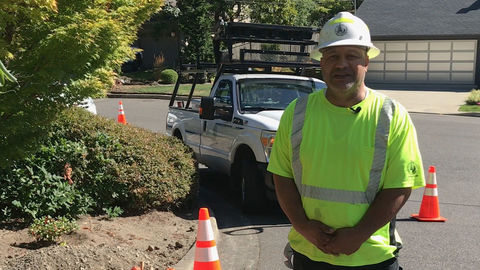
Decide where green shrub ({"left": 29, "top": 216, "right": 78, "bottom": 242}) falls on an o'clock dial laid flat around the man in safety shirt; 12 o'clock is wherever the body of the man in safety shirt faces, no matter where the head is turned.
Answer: The green shrub is roughly at 4 o'clock from the man in safety shirt.

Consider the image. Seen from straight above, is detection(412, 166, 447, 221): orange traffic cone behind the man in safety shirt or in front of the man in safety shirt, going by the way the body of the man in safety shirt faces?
behind

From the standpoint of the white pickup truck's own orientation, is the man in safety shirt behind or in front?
in front

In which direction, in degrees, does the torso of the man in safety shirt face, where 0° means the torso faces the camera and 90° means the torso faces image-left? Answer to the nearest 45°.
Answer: approximately 0°

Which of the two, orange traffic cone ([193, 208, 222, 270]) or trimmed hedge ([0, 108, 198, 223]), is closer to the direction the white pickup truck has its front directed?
the orange traffic cone

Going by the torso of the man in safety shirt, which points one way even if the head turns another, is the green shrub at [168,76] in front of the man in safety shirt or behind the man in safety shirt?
behind

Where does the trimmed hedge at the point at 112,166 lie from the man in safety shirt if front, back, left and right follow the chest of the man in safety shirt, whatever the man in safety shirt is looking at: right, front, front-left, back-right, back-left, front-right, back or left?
back-right

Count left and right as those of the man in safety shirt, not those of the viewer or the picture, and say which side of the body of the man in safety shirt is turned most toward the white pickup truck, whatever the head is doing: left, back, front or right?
back

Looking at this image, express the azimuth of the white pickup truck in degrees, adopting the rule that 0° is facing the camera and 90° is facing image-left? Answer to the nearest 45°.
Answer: approximately 315°

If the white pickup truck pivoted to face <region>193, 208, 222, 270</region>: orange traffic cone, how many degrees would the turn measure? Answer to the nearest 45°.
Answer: approximately 45° to its right

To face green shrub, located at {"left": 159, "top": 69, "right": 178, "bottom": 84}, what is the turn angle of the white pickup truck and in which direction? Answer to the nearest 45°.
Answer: approximately 135° to its left
